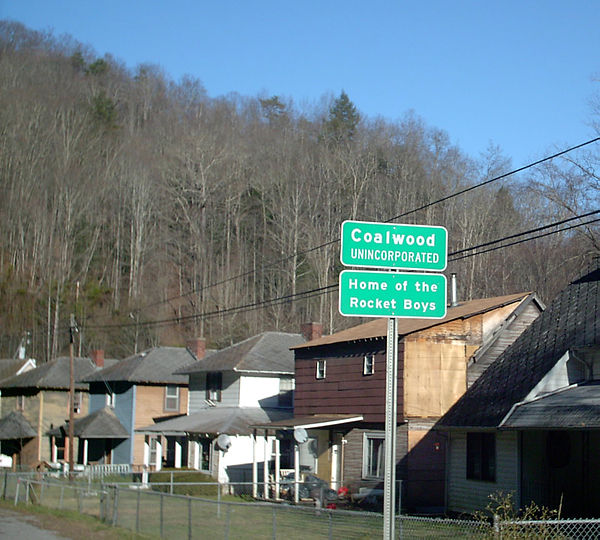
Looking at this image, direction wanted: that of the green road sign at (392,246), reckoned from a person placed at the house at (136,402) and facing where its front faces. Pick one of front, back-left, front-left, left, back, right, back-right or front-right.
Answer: front-left

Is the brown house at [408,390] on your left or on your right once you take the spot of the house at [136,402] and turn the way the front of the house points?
on your left

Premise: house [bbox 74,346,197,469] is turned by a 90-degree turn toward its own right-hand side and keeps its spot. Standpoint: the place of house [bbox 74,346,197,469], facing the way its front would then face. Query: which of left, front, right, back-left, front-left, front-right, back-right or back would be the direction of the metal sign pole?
back-left

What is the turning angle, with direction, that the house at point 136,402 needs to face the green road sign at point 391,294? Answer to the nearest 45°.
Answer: approximately 45° to its left

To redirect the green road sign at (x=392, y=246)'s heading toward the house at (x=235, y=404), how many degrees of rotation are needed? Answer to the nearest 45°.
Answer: approximately 180°

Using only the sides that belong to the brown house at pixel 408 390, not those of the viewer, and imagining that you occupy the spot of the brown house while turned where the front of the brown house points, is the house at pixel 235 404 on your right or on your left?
on your right

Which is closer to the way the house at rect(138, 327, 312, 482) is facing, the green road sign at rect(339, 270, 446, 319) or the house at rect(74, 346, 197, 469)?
the green road sign

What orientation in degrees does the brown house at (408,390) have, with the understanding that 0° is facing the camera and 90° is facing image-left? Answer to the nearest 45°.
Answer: approximately 45°

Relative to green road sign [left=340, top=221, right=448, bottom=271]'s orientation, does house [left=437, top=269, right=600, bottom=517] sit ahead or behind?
behind

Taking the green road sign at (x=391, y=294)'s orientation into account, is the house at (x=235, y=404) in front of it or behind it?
behind

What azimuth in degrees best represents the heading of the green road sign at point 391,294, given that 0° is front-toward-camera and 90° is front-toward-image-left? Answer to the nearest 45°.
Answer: approximately 0°

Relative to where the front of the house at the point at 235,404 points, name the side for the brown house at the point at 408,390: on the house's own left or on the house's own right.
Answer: on the house's own left

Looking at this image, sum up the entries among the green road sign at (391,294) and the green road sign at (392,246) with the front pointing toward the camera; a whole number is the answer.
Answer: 2
